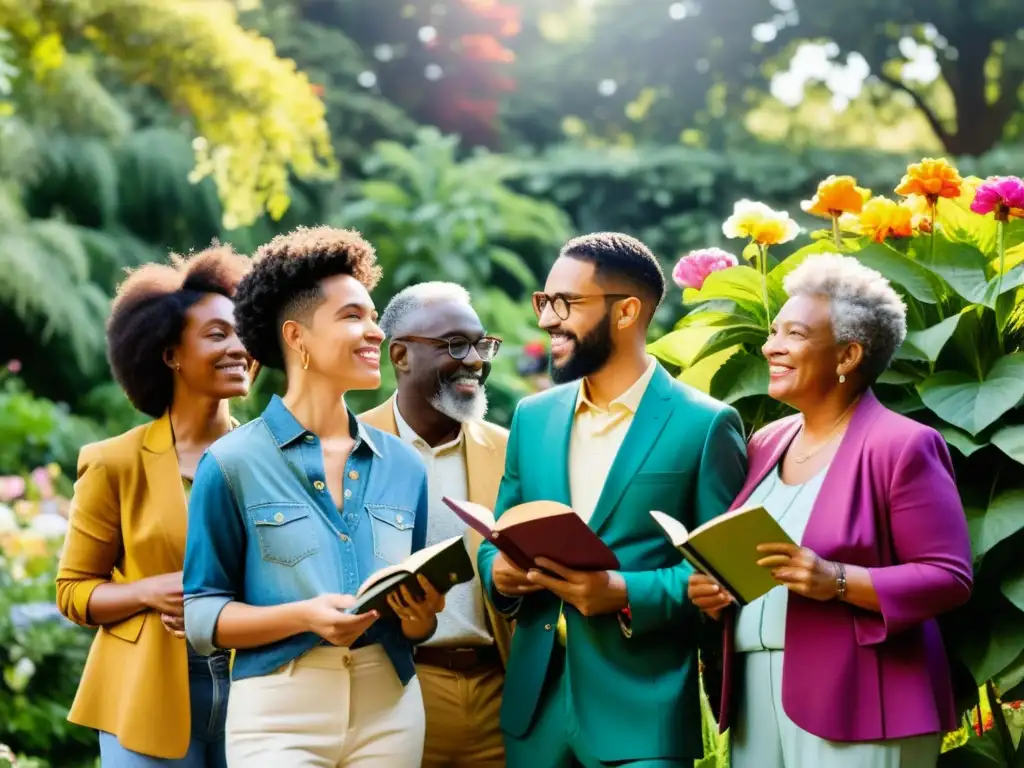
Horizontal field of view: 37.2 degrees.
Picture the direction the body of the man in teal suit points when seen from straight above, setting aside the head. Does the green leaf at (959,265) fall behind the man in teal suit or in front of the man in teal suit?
behind

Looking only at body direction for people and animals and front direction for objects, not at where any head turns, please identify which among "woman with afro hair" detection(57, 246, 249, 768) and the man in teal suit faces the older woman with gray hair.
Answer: the woman with afro hair

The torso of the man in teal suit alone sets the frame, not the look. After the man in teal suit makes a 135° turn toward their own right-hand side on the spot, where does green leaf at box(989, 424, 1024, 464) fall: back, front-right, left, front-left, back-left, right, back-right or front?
right

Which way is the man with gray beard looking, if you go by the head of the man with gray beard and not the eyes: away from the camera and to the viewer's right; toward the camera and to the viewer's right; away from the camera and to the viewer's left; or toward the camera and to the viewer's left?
toward the camera and to the viewer's right

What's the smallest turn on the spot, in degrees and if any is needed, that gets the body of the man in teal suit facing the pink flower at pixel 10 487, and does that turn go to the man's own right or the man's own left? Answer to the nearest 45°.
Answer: approximately 90° to the man's own right

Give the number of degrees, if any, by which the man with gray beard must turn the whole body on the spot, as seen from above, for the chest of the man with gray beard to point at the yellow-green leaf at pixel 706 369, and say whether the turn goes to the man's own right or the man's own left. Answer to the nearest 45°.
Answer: approximately 45° to the man's own left

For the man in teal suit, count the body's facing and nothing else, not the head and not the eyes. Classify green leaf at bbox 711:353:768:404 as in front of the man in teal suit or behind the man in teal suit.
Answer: behind

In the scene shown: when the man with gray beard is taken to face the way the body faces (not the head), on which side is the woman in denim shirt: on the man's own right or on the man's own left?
on the man's own right

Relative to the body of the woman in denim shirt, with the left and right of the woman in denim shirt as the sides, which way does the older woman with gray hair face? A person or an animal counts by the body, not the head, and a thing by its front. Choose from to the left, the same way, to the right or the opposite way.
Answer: to the right

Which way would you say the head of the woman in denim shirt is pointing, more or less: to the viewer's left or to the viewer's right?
to the viewer's right
